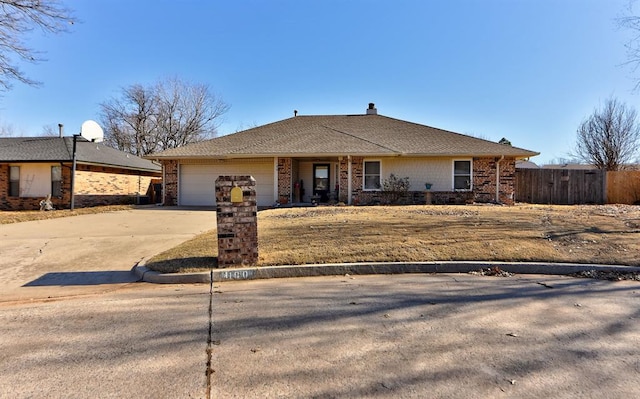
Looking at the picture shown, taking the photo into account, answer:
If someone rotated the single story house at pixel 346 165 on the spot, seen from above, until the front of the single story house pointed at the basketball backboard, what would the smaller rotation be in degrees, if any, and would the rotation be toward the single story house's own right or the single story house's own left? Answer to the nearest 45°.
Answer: approximately 90° to the single story house's own right

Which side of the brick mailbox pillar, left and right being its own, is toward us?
front

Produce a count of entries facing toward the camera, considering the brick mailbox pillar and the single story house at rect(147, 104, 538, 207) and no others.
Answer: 2

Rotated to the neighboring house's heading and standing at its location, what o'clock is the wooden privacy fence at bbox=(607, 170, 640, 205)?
The wooden privacy fence is roughly at 10 o'clock from the neighboring house.

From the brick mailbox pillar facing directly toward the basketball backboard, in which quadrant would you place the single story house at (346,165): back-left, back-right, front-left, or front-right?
front-right

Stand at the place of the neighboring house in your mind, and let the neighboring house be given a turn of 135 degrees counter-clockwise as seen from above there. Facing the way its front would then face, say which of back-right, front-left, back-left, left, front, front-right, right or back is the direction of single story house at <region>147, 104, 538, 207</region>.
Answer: right

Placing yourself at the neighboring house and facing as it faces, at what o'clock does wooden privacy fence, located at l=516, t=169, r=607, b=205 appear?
The wooden privacy fence is roughly at 10 o'clock from the neighboring house.

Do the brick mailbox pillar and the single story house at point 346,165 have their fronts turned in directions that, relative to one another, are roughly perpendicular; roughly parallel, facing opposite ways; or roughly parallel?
roughly parallel

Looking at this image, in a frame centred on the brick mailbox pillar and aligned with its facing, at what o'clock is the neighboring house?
The neighboring house is roughly at 5 o'clock from the brick mailbox pillar.

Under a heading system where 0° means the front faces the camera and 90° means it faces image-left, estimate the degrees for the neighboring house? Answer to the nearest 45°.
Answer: approximately 0°

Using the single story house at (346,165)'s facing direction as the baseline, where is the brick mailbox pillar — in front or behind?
in front

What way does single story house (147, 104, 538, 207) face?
toward the camera

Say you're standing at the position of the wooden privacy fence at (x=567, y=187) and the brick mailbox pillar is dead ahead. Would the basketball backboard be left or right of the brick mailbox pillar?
right
